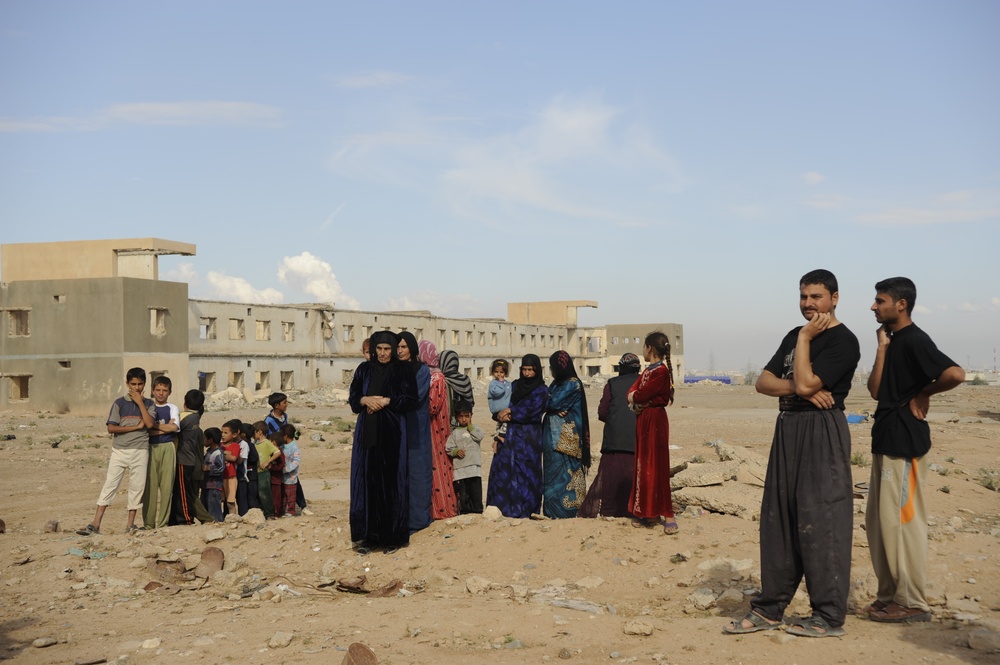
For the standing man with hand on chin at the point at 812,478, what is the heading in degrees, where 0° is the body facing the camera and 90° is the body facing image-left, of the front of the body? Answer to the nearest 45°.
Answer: approximately 45°

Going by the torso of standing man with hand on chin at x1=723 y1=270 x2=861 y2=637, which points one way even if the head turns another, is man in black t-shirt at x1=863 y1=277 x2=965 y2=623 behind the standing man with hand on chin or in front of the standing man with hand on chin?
behind

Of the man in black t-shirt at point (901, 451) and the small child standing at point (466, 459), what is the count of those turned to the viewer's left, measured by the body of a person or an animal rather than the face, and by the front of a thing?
1

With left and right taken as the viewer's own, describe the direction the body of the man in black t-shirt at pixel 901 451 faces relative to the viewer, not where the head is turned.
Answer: facing to the left of the viewer

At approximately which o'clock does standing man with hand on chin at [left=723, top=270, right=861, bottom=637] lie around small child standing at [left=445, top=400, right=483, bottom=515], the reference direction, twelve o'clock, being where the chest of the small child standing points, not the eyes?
The standing man with hand on chin is roughly at 11 o'clock from the small child standing.

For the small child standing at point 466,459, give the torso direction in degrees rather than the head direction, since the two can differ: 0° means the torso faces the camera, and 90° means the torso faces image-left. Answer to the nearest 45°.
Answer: approximately 0°

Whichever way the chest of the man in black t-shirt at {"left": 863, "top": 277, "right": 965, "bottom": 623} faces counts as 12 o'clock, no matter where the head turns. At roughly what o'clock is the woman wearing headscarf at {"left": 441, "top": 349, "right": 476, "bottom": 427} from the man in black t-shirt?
The woman wearing headscarf is roughly at 1 o'clock from the man in black t-shirt.
